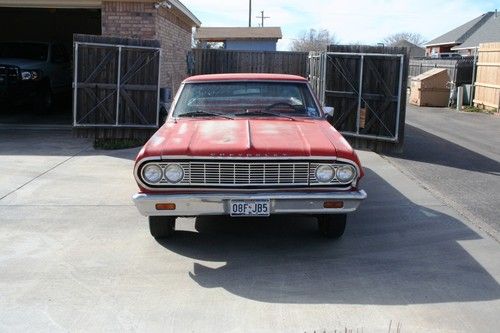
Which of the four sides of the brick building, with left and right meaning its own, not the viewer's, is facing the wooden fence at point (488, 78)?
left

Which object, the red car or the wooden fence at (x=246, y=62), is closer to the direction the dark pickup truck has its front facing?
the red car

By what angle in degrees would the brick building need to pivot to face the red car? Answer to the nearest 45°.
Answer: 0° — it already faces it

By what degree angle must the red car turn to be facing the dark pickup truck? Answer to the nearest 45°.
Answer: approximately 135° to its right

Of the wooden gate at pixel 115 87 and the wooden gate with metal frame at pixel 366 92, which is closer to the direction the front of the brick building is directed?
the wooden gate at pixel 115 87

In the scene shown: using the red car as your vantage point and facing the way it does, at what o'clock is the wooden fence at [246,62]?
The wooden fence is roughly at 6 o'clock from the red car.

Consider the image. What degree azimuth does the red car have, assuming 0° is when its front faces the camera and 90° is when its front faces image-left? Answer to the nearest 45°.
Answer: approximately 0°

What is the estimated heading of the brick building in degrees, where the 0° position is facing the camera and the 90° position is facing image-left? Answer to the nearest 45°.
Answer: approximately 0°

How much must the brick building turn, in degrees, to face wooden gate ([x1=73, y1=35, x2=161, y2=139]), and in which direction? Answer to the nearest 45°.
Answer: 0° — it already faces it

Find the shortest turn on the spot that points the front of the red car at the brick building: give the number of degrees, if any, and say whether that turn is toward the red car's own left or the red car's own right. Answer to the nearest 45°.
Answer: approximately 180°

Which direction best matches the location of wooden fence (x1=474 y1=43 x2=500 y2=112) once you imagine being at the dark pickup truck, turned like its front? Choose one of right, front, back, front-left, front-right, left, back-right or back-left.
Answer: back-left
